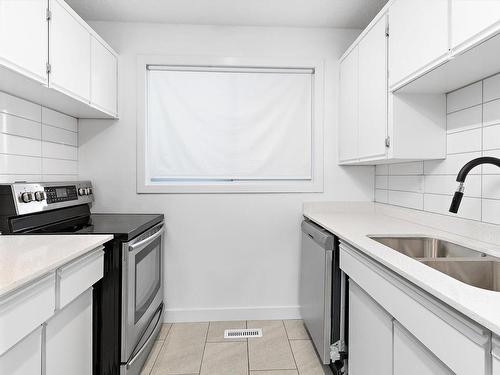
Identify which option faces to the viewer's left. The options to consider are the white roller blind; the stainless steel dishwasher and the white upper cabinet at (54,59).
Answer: the stainless steel dishwasher

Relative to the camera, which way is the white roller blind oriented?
toward the camera

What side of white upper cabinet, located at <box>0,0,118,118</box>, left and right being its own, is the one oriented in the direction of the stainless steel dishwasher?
front

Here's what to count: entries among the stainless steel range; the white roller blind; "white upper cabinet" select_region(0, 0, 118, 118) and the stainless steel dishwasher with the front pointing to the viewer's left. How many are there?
1

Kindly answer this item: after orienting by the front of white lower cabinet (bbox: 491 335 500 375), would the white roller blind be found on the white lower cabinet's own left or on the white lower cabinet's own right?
on the white lower cabinet's own right

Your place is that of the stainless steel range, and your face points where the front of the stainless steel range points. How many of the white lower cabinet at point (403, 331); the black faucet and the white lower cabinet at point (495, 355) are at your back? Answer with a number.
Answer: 0

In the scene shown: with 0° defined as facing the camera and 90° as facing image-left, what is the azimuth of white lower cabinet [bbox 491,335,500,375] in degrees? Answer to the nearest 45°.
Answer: approximately 45°

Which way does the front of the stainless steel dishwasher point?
to the viewer's left

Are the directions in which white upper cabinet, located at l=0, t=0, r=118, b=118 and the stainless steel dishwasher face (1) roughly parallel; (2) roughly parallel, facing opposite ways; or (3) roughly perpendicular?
roughly parallel, facing opposite ways

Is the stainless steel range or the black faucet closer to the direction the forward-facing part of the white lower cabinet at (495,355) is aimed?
the stainless steel range

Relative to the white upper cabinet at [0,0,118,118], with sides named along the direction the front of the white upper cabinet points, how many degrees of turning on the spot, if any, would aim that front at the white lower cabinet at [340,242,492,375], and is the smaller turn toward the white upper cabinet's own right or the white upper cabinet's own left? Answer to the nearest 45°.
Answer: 0° — it already faces it

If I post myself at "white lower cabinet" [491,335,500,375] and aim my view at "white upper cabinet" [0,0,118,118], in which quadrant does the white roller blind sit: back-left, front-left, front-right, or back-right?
front-right

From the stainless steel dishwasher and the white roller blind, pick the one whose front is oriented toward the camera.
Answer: the white roller blind
